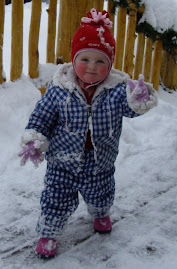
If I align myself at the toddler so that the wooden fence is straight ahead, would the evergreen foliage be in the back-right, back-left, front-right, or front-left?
front-right

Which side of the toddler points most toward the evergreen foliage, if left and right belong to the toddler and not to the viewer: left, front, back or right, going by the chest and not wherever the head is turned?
back

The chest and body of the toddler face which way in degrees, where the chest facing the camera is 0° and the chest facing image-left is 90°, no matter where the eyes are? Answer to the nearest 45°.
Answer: approximately 0°

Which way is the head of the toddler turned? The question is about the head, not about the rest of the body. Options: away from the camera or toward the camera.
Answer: toward the camera

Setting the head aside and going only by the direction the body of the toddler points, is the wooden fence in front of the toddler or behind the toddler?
behind

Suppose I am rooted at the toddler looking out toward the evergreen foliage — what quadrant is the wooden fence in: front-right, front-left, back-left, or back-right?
front-left
